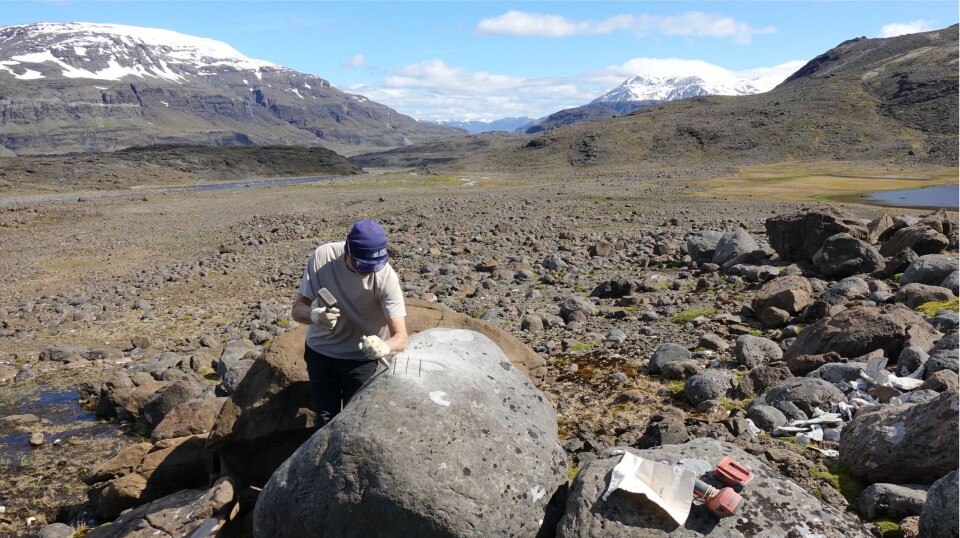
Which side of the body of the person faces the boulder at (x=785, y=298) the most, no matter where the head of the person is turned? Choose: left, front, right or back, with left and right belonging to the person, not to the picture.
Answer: left

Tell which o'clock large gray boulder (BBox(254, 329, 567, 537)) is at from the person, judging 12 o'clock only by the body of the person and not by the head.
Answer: The large gray boulder is roughly at 1 o'clock from the person.

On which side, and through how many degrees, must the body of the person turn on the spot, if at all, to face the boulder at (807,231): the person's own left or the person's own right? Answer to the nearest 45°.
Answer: approximately 90° to the person's own left

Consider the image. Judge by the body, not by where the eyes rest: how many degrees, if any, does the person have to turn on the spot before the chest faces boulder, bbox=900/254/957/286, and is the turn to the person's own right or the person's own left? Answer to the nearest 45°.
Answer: approximately 90° to the person's own left

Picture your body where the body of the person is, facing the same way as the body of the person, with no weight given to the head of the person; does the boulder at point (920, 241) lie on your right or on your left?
on your left

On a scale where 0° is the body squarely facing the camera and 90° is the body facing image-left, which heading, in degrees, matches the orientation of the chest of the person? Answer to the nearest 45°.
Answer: approximately 315°

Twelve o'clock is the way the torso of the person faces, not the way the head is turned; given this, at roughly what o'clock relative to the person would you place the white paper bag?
The white paper bag is roughly at 12 o'clock from the person.

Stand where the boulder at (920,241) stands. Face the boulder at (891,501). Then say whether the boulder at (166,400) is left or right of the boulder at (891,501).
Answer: right
